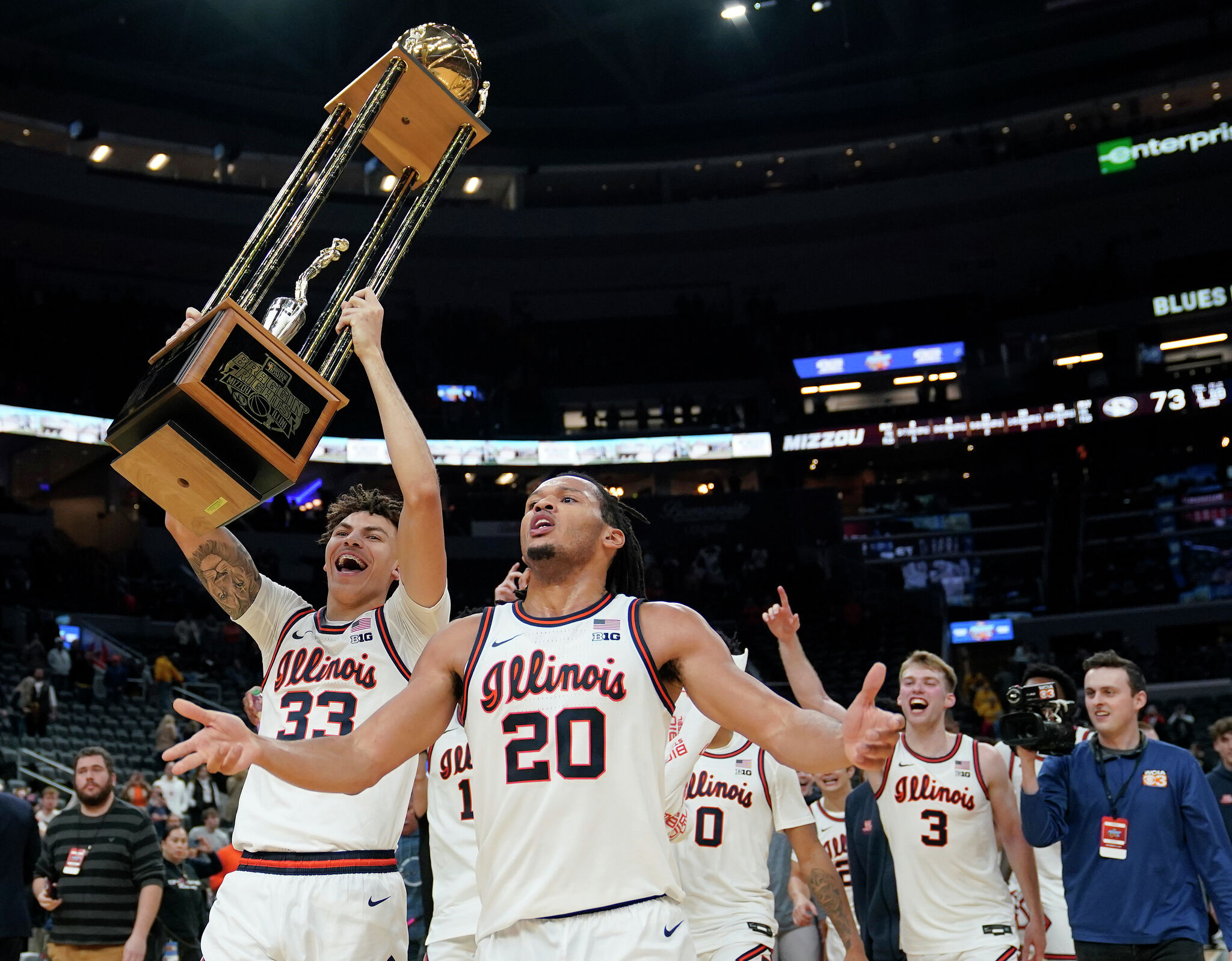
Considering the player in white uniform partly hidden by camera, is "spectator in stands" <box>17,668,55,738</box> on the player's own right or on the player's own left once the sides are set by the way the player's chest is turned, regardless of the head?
on the player's own right

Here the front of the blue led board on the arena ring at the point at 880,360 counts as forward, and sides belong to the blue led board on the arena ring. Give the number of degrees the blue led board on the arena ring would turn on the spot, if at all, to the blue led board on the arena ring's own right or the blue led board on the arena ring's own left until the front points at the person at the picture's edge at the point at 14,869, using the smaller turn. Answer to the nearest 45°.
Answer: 0° — it already faces them

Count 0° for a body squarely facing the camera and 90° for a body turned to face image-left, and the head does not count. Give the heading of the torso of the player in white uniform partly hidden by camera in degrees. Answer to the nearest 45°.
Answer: approximately 45°

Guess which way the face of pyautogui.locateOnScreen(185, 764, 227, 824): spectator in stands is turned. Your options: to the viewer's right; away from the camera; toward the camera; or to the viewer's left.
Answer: toward the camera

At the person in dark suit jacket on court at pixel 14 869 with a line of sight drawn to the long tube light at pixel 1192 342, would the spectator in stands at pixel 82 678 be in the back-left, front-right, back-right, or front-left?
front-left

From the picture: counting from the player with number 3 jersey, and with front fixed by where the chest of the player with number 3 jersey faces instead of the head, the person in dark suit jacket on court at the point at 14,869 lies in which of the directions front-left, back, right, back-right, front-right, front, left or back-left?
right

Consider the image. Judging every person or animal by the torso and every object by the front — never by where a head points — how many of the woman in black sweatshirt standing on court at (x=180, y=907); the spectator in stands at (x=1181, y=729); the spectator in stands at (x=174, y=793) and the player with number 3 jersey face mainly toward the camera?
4

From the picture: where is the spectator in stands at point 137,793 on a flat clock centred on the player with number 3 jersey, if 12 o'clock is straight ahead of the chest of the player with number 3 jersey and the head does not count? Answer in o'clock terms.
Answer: The spectator in stands is roughly at 4 o'clock from the player with number 3 jersey.

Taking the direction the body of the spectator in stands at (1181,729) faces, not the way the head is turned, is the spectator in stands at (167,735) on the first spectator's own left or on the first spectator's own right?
on the first spectator's own right

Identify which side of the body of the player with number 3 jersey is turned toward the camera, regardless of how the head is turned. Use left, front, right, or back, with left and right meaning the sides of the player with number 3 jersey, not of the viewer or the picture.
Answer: front

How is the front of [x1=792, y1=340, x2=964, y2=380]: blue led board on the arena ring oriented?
toward the camera

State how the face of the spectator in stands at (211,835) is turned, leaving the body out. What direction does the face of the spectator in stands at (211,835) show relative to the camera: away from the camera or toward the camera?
toward the camera

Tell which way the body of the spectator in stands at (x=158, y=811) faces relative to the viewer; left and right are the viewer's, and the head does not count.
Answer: facing the viewer
